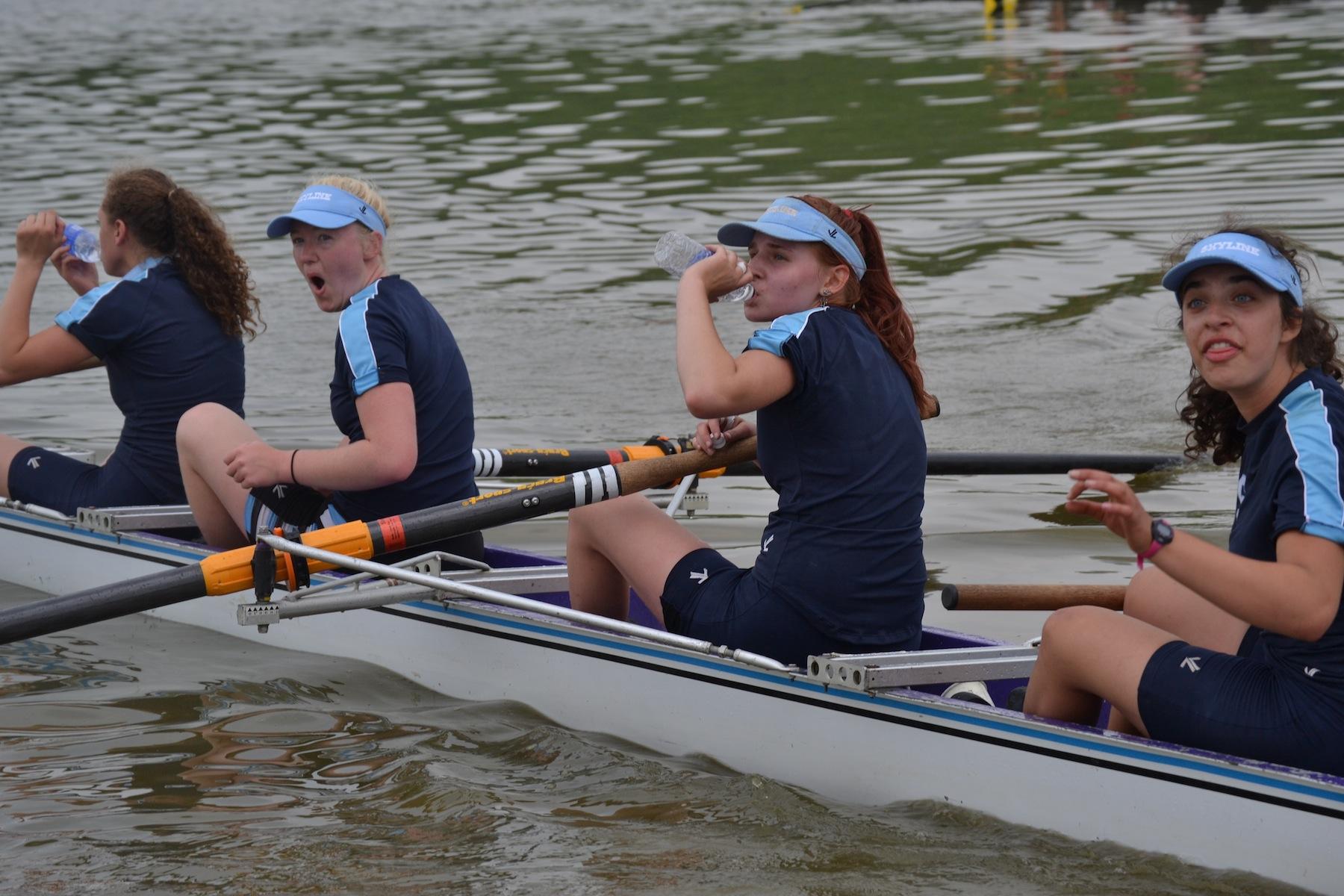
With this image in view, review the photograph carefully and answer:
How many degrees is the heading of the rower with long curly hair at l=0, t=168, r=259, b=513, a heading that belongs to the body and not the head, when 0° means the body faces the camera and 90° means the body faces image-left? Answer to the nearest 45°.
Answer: approximately 135°

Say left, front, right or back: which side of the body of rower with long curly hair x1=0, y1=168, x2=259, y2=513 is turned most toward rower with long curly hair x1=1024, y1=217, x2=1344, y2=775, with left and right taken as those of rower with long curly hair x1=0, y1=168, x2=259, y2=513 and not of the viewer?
back

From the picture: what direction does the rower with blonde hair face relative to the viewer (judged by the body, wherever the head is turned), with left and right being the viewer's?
facing to the left of the viewer

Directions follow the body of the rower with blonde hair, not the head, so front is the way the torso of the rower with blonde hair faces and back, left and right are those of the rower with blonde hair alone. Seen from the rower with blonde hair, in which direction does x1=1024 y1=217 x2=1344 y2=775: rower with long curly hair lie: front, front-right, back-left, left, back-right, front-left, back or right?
back-left

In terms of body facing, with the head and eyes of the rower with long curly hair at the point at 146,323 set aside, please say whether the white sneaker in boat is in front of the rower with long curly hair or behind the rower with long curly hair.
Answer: behind

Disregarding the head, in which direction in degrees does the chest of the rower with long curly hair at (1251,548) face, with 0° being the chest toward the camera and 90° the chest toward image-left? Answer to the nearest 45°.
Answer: approximately 90°

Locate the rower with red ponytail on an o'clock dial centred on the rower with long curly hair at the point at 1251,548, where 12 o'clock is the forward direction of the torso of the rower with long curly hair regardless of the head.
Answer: The rower with red ponytail is roughly at 1 o'clock from the rower with long curly hair.

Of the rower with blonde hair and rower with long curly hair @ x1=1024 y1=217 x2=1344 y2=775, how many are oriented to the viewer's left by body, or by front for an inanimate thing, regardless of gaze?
2

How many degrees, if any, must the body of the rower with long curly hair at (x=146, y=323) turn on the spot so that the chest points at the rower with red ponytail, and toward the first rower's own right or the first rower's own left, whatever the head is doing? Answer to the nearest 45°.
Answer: approximately 180°
